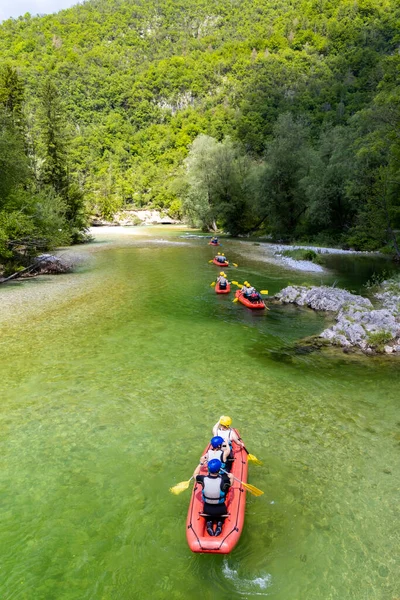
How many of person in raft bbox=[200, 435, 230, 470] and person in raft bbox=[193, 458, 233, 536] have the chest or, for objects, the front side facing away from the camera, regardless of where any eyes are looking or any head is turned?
2

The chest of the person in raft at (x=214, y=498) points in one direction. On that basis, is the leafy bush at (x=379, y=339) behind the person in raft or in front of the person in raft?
in front

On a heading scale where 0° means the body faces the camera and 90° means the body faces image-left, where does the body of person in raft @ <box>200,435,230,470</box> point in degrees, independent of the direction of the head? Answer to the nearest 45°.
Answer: approximately 180°

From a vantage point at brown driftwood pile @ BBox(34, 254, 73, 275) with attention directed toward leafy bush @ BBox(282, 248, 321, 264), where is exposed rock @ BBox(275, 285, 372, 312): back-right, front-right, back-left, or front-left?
front-right

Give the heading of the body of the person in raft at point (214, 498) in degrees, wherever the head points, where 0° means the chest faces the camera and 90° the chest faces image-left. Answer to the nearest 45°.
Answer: approximately 180°

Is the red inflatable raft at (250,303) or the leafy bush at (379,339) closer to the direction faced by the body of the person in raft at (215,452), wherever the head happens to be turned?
the red inflatable raft

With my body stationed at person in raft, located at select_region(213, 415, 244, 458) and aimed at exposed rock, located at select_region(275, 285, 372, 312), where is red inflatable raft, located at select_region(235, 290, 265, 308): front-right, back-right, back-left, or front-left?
front-left

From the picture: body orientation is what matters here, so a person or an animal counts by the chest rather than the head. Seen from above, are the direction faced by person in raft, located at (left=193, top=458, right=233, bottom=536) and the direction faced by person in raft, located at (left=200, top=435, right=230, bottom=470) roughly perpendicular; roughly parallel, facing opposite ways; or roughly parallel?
roughly parallel

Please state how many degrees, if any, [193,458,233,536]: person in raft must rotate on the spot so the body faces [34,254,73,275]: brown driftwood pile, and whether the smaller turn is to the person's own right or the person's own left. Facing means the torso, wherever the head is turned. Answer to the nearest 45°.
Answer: approximately 45° to the person's own left

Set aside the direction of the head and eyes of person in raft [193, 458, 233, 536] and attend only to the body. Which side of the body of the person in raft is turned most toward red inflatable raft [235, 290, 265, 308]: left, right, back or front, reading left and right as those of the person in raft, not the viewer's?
front

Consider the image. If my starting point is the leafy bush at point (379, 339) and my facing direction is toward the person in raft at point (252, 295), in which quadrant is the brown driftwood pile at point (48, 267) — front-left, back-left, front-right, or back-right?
front-left

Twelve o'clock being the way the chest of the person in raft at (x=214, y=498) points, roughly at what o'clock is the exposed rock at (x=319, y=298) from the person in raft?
The exposed rock is roughly at 1 o'clock from the person in raft.

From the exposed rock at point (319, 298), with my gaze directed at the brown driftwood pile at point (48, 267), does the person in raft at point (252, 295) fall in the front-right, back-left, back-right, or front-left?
front-left

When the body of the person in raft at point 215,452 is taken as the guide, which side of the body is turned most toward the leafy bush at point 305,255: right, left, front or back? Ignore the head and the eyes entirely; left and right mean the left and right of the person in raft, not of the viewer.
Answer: front

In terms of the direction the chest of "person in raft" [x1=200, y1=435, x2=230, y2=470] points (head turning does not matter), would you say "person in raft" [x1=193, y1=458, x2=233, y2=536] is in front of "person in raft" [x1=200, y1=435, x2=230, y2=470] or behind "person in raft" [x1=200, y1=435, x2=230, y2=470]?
behind
